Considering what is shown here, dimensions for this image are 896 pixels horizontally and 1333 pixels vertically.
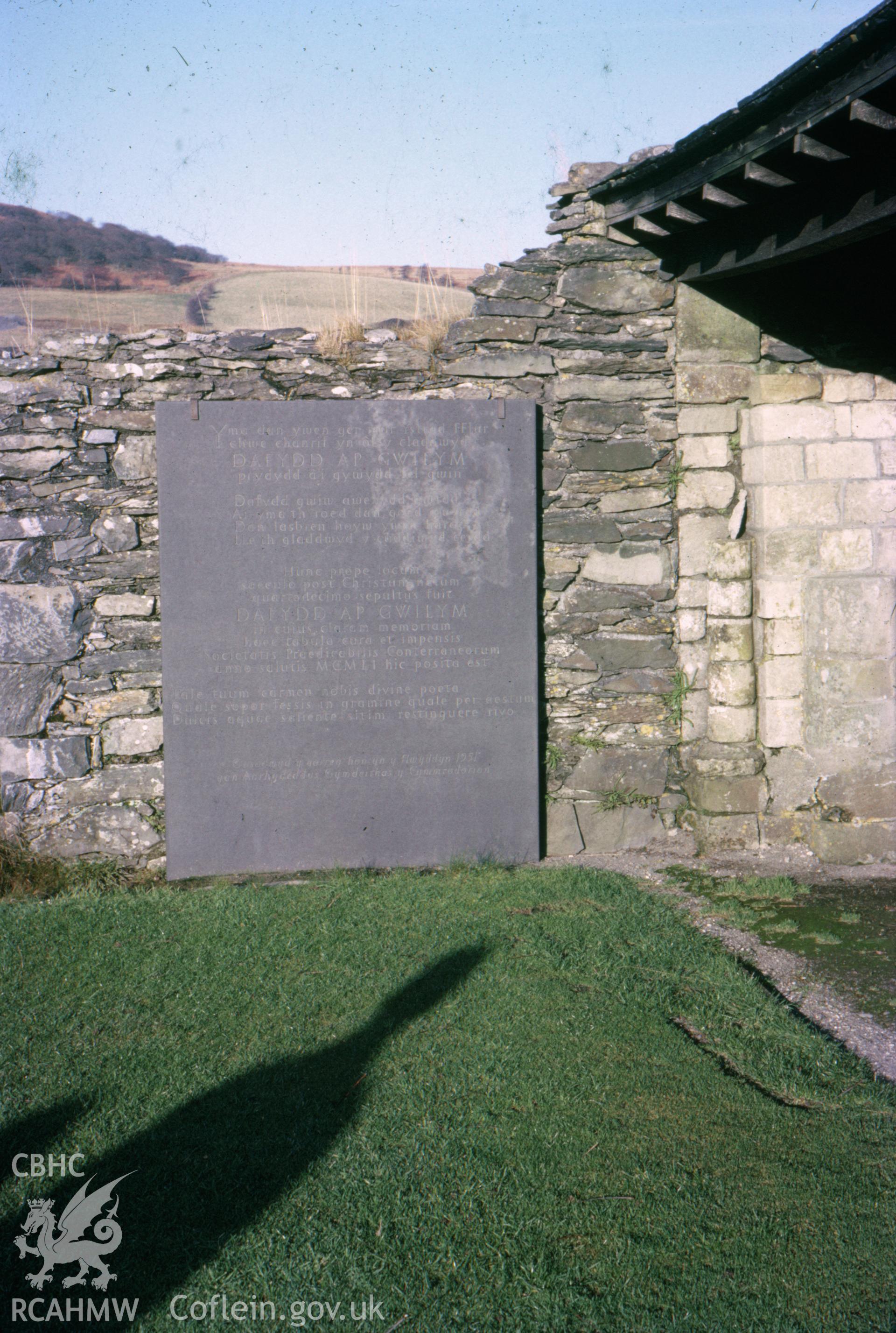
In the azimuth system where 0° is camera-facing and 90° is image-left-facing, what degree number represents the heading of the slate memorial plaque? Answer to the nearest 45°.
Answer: approximately 0°
